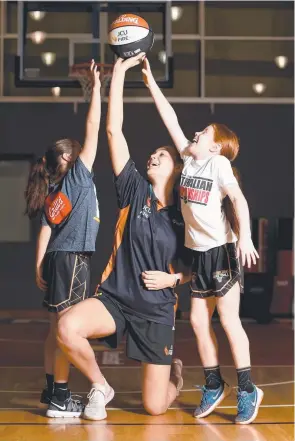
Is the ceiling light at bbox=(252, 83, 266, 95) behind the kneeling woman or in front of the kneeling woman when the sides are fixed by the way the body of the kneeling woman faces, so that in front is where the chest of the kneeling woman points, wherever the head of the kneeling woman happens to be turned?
behind

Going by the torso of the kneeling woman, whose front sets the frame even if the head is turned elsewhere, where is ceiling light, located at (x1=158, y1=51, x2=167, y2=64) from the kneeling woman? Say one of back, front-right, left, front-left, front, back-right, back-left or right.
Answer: back-right

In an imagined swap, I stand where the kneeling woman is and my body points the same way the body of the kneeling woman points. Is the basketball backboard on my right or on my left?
on my right

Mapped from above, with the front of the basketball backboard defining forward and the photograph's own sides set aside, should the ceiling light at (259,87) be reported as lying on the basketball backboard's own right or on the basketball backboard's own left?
on the basketball backboard's own left

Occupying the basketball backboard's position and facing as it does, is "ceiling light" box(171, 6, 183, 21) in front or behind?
behind

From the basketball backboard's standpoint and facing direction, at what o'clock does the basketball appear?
The basketball is roughly at 12 o'clock from the basketball backboard.

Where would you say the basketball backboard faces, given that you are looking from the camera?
facing the viewer

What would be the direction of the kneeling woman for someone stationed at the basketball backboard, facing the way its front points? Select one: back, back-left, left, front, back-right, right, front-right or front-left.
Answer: front

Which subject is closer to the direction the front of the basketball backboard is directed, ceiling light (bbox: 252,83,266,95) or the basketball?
the basketball

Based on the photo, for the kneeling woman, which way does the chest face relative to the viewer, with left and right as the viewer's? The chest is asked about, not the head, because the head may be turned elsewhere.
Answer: facing the viewer and to the left of the viewer
